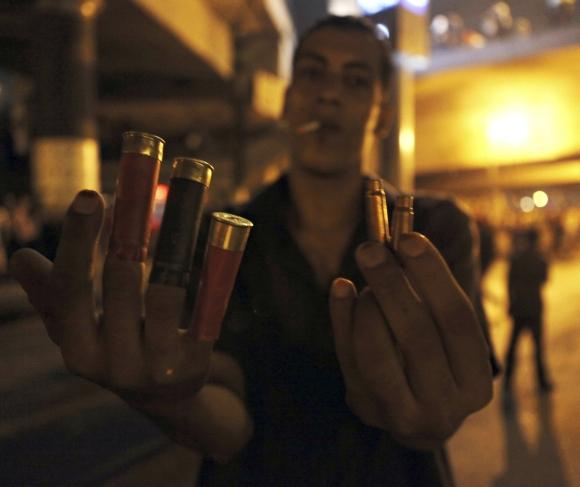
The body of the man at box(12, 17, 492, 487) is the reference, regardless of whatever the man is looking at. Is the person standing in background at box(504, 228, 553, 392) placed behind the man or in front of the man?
behind

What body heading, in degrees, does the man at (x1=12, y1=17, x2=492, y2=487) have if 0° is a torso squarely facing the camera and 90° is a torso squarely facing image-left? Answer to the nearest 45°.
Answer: approximately 0°
